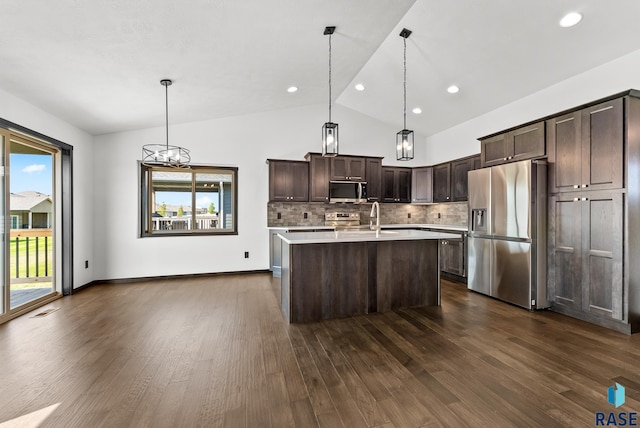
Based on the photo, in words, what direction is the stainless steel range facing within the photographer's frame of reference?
facing the viewer

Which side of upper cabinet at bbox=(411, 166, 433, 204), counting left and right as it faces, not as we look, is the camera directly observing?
front

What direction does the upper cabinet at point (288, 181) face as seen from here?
toward the camera

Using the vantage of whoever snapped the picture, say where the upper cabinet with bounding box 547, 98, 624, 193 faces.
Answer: facing the viewer and to the left of the viewer

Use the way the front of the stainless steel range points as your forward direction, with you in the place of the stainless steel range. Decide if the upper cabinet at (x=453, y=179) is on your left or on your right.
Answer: on your left

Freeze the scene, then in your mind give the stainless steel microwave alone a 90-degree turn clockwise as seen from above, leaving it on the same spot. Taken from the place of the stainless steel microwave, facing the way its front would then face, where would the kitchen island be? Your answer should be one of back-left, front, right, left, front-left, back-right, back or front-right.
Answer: left

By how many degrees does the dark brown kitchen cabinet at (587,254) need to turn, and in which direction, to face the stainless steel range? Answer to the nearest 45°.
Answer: approximately 45° to its right

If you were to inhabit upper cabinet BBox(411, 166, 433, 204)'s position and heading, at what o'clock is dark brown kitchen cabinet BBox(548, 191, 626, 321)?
The dark brown kitchen cabinet is roughly at 11 o'clock from the upper cabinet.

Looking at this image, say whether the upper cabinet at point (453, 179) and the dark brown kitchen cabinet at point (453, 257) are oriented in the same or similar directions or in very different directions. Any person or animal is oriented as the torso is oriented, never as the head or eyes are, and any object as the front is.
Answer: same or similar directions

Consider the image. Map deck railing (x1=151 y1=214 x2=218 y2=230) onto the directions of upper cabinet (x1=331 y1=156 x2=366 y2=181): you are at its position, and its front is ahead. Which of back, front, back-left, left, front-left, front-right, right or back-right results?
right
